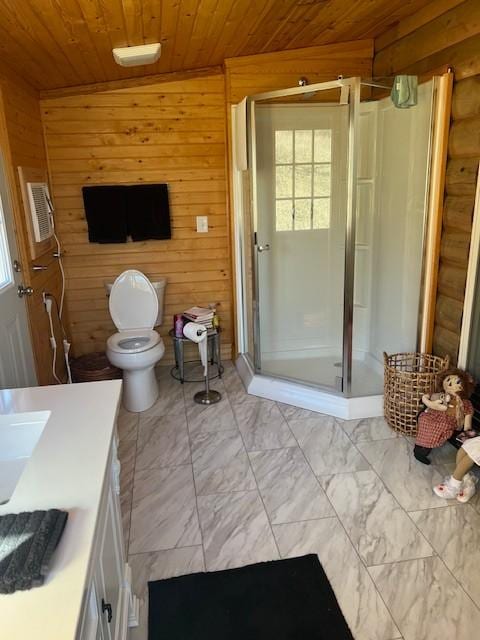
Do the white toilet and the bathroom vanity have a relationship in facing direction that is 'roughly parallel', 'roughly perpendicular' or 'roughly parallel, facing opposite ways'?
roughly perpendicular

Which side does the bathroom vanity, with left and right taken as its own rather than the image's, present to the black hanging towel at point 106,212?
left

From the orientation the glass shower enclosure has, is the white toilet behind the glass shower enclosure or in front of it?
in front

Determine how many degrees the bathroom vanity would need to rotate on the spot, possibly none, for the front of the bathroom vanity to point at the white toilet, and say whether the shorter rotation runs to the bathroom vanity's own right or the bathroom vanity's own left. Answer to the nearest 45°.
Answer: approximately 90° to the bathroom vanity's own left

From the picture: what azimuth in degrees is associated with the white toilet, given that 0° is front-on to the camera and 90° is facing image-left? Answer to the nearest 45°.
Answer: approximately 0°

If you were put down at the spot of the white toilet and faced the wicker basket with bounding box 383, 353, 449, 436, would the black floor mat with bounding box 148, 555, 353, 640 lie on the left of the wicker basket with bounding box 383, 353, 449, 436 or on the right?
right

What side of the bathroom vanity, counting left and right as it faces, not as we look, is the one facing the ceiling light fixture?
left

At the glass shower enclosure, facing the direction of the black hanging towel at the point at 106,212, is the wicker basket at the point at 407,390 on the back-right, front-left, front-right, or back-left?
back-left

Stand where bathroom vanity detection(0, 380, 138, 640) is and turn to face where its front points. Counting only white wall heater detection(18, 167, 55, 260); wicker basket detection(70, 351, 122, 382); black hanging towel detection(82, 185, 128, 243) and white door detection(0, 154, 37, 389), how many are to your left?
4

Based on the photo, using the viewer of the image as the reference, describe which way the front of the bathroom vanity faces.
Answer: facing to the right of the viewer

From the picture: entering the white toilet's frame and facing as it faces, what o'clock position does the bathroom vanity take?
The bathroom vanity is roughly at 12 o'clock from the white toilet.

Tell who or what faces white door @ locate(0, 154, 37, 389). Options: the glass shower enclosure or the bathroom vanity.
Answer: the glass shower enclosure
